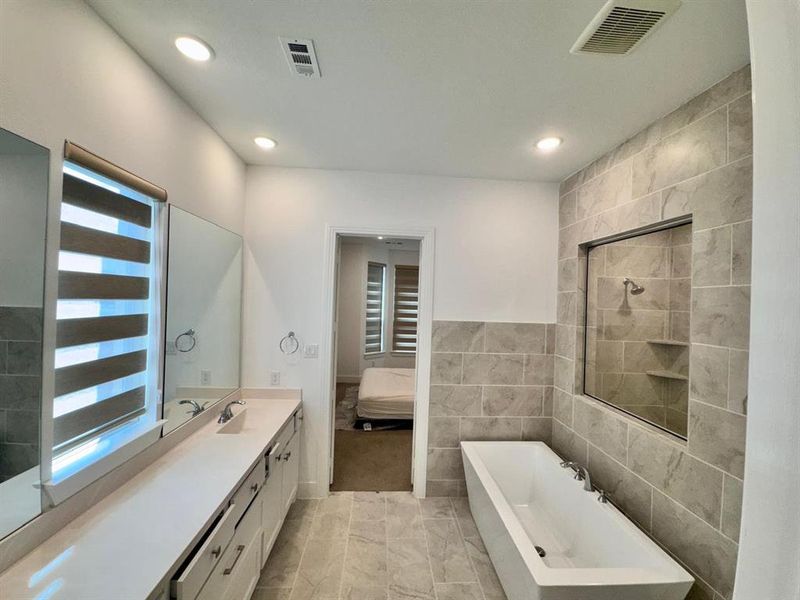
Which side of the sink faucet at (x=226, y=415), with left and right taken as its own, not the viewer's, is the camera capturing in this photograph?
right

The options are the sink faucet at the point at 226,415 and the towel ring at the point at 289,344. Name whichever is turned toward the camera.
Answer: the towel ring

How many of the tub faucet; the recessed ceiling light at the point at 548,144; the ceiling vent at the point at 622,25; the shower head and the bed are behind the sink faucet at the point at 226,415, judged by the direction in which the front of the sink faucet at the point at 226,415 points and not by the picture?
0

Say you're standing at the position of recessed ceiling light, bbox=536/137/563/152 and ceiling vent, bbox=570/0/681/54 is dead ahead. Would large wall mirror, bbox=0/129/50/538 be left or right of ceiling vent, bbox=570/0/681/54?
right

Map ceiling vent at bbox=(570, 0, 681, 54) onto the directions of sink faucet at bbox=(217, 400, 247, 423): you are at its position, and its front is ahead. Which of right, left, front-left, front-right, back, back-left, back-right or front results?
front-right

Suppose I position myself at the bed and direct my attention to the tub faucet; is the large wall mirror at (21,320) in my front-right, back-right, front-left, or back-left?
front-right

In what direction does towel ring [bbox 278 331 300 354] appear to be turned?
toward the camera

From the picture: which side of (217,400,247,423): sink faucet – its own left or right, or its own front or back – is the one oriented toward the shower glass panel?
front

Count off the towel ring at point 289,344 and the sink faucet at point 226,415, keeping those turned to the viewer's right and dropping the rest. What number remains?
1

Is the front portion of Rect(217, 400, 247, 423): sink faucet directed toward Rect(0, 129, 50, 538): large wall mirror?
no

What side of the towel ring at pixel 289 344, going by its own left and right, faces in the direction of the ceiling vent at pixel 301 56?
front

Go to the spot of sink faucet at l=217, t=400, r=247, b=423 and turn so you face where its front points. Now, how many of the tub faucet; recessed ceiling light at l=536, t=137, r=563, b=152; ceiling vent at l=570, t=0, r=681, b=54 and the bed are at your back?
0

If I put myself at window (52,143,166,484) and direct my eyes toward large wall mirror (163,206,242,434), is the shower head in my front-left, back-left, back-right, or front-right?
front-right

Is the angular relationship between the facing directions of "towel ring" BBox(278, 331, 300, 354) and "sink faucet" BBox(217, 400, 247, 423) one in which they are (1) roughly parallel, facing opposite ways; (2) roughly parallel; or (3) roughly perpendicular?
roughly perpendicular

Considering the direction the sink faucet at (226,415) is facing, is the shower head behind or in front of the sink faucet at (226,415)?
in front
